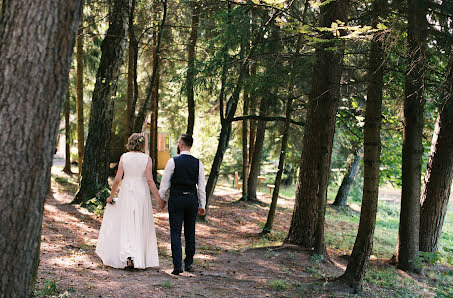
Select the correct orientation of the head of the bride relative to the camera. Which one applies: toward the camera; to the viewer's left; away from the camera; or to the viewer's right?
away from the camera

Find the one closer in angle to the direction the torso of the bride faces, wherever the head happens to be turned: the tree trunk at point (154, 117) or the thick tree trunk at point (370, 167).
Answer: the tree trunk

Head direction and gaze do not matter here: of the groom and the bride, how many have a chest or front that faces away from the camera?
2

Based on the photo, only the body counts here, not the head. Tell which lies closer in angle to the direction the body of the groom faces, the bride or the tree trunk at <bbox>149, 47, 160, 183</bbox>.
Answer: the tree trunk

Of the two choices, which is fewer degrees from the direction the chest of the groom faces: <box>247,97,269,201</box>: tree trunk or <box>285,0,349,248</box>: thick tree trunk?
the tree trunk

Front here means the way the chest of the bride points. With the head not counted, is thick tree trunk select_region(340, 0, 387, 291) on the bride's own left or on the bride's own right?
on the bride's own right

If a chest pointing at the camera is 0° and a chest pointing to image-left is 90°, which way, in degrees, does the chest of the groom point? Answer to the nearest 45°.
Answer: approximately 180°

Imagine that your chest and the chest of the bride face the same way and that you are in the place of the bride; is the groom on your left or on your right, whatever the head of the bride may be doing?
on your right

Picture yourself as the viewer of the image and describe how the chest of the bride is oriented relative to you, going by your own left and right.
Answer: facing away from the viewer
